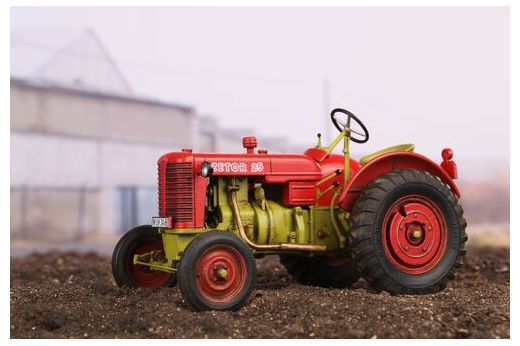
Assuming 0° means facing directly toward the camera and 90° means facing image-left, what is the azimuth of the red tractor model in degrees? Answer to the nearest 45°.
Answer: approximately 45°
